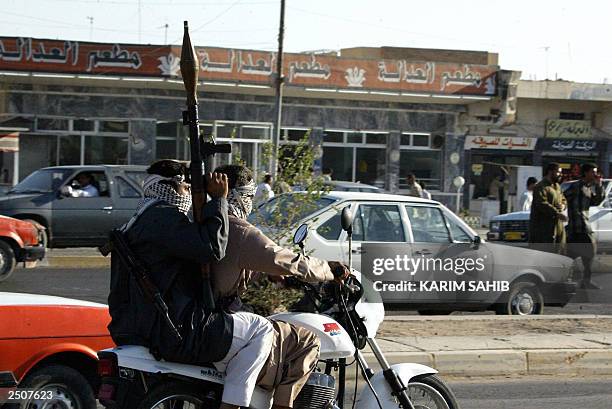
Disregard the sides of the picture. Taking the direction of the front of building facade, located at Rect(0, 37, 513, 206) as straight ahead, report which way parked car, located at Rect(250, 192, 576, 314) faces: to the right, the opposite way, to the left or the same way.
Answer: to the left

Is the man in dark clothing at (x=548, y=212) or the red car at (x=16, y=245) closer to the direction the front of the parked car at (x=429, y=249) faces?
the man in dark clothing

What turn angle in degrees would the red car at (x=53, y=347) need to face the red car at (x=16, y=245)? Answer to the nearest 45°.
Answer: approximately 90° to its left

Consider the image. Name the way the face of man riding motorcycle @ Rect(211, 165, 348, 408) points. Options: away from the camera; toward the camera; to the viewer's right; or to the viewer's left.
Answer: to the viewer's right

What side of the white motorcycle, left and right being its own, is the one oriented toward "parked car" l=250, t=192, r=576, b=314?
left

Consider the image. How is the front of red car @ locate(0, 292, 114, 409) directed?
to the viewer's right

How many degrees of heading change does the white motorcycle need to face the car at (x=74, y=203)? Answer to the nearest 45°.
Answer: approximately 90° to its left

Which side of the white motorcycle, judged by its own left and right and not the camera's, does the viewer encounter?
right

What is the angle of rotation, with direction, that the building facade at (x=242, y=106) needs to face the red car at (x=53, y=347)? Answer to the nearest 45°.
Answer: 0° — it already faces it

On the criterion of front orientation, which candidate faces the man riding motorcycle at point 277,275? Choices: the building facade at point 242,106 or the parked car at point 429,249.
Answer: the building facade

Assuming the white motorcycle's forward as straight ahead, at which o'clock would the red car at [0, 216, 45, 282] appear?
The red car is roughly at 8 o'clock from the white motorcycle.

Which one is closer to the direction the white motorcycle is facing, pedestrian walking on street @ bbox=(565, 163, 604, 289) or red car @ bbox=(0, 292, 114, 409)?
the pedestrian walking on street

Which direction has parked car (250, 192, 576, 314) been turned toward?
to the viewer's right

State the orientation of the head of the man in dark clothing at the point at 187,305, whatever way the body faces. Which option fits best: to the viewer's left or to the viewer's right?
to the viewer's right
